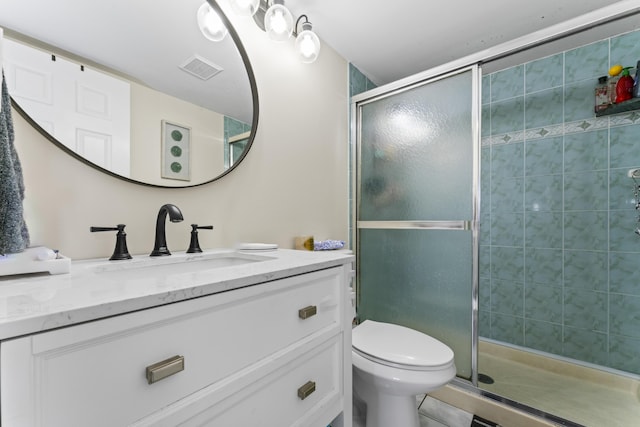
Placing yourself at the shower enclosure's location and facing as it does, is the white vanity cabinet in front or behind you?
in front

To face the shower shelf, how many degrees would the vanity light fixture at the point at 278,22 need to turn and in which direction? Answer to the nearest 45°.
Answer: approximately 45° to its left

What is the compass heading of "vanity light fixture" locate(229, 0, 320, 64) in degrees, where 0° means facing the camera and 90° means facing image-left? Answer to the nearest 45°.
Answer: approximately 315°

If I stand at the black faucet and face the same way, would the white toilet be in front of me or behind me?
in front

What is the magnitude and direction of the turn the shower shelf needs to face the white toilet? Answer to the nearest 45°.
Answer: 0° — it already faces it

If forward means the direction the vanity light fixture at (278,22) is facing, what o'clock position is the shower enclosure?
The shower enclosure is roughly at 10 o'clock from the vanity light fixture.
